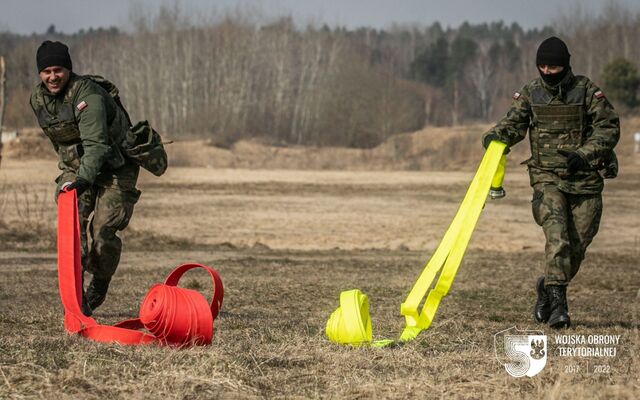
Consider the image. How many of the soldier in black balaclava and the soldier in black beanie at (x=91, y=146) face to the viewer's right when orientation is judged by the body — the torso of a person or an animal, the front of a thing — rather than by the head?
0

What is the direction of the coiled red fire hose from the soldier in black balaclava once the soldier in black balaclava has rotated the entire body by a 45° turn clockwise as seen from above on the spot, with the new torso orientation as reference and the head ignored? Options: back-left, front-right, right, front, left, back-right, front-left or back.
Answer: front

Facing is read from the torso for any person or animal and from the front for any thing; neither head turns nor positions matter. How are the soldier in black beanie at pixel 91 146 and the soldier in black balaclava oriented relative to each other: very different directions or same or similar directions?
same or similar directions

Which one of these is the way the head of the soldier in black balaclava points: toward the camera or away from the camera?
toward the camera

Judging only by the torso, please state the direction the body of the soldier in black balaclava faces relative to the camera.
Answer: toward the camera

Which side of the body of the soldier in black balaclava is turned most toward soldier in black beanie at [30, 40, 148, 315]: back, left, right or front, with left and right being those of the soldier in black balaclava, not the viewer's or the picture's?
right

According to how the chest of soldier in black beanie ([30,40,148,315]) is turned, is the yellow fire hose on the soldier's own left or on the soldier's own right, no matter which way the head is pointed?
on the soldier's own left

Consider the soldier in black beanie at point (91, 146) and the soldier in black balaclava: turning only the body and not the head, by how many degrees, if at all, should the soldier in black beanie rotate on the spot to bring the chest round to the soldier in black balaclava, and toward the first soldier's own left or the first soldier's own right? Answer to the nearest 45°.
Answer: approximately 135° to the first soldier's own left
